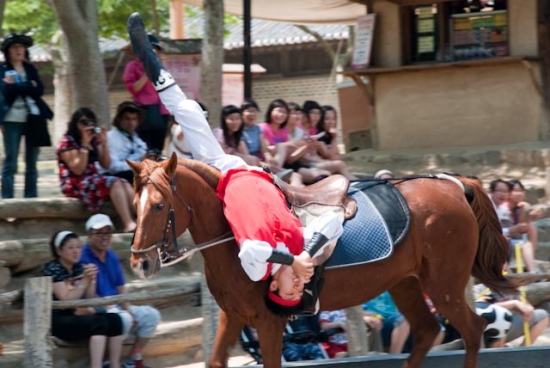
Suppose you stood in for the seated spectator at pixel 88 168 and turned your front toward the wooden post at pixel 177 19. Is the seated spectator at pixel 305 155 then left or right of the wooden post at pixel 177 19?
right

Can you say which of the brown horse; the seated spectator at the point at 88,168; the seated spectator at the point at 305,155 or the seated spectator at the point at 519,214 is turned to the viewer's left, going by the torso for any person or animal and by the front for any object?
the brown horse

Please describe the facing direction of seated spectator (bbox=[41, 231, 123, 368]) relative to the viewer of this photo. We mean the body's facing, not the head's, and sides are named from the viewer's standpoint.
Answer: facing the viewer and to the right of the viewer

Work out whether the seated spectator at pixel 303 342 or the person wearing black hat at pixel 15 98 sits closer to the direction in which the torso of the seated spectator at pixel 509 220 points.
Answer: the seated spectator

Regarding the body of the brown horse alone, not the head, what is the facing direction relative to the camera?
to the viewer's left

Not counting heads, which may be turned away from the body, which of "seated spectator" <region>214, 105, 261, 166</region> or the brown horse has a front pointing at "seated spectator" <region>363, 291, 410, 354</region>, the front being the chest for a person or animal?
"seated spectator" <region>214, 105, 261, 166</region>

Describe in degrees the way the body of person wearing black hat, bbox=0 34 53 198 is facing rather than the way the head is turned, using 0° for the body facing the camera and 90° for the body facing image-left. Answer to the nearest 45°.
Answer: approximately 0°

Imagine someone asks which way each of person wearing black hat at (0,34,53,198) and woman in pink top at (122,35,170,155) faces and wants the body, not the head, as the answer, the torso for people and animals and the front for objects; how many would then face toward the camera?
2

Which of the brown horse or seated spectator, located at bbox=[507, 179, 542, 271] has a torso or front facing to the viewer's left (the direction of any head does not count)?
the brown horse
